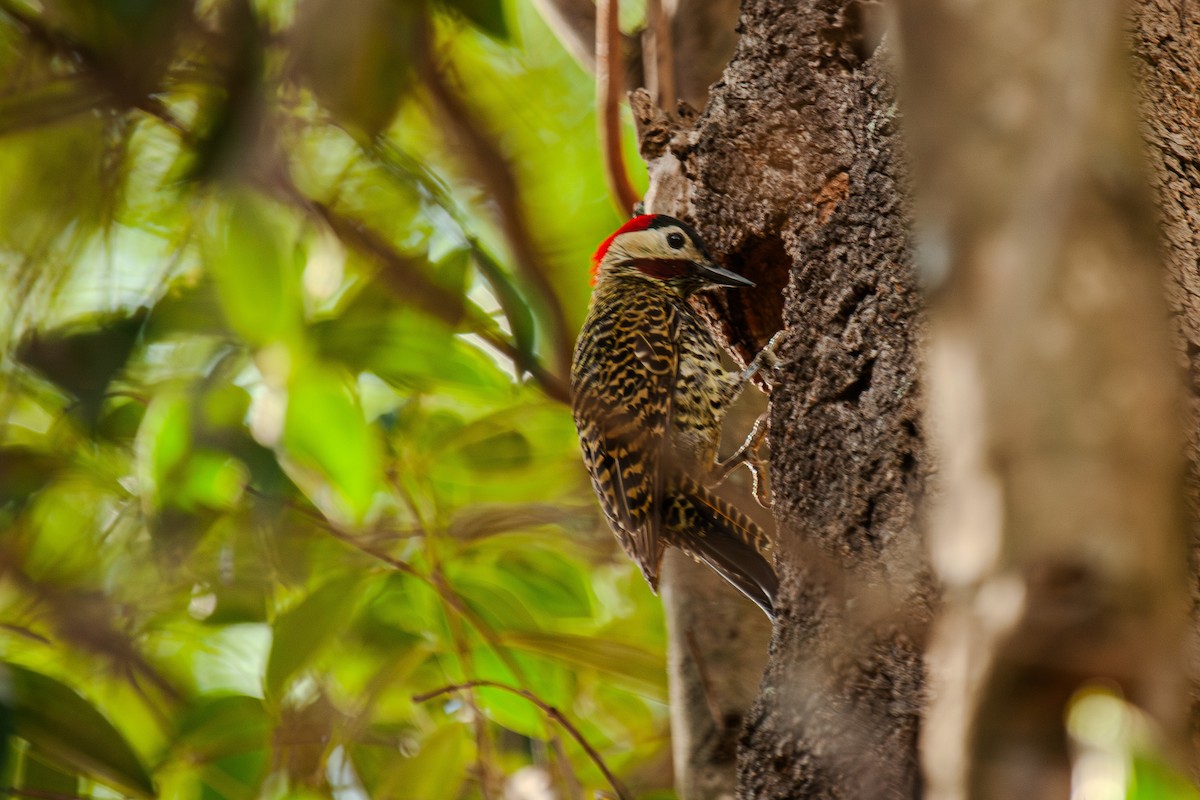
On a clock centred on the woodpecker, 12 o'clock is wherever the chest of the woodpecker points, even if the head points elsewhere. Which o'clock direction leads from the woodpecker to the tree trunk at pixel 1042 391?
The tree trunk is roughly at 3 o'clock from the woodpecker.

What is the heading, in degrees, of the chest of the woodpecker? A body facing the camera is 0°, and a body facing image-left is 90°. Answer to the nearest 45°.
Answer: approximately 270°

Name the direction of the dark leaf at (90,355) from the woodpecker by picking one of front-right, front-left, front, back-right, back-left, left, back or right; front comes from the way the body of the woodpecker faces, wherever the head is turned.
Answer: back-right

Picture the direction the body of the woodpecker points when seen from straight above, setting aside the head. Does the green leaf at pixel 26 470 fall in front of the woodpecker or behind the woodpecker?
behind

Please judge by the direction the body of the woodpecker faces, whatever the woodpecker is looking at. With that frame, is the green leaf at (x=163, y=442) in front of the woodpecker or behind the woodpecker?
behind
